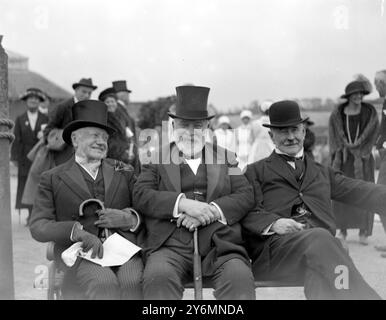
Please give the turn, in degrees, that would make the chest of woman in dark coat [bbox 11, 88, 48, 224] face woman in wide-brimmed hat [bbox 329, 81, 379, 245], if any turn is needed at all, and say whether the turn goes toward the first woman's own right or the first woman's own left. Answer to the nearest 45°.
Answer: approximately 45° to the first woman's own left

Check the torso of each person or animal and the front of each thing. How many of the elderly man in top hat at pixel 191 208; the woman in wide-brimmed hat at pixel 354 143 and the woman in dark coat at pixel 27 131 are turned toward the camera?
3

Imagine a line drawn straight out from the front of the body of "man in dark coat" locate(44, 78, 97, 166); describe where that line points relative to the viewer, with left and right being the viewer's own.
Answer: facing the viewer and to the right of the viewer

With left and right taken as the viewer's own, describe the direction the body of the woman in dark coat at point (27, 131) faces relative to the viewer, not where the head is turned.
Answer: facing the viewer

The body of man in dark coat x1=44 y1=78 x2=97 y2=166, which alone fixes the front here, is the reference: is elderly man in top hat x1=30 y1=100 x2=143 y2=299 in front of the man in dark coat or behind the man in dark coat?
in front

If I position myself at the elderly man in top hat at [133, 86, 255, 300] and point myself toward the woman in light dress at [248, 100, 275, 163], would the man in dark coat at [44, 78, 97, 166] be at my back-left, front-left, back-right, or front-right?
front-left

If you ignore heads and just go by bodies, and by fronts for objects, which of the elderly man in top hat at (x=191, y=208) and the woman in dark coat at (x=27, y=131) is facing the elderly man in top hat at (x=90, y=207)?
the woman in dark coat

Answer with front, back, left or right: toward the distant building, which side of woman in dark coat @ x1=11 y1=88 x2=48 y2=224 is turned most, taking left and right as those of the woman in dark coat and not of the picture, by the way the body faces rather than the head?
back

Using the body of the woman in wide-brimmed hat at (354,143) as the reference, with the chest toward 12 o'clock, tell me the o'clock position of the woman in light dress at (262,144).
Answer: The woman in light dress is roughly at 4 o'clock from the woman in wide-brimmed hat.

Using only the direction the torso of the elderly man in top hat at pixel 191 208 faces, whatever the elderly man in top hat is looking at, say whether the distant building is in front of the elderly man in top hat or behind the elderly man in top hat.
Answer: behind

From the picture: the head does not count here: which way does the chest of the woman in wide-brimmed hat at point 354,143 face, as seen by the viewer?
toward the camera

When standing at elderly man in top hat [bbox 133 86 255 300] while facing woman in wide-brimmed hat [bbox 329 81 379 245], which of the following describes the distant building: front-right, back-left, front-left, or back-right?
front-left

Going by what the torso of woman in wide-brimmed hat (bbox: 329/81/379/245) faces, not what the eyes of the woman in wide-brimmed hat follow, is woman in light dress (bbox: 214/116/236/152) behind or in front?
behind
